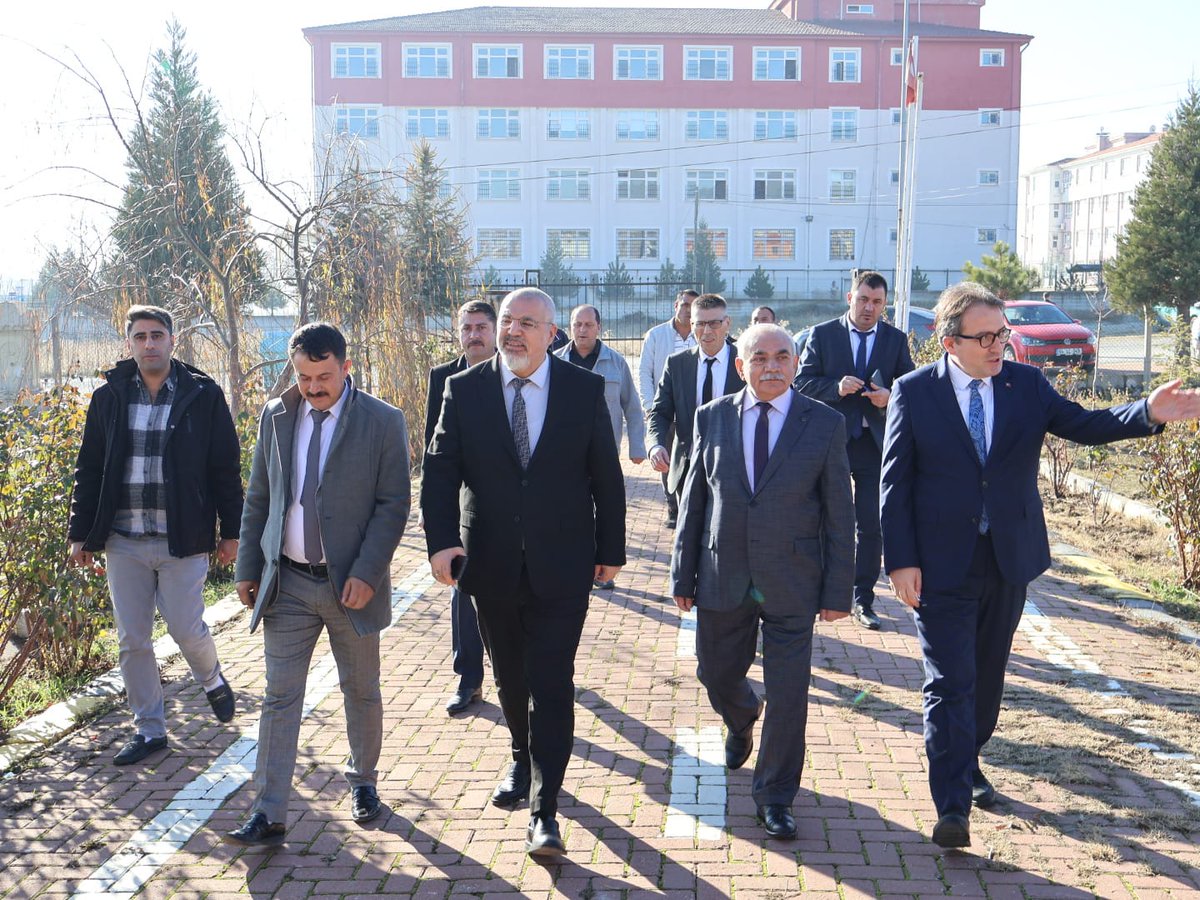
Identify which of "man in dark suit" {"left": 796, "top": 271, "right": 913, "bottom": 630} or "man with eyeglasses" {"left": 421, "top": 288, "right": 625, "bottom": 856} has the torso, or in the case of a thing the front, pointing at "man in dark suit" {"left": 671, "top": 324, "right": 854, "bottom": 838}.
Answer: "man in dark suit" {"left": 796, "top": 271, "right": 913, "bottom": 630}

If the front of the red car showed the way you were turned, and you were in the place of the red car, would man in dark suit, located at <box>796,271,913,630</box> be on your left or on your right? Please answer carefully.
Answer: on your right

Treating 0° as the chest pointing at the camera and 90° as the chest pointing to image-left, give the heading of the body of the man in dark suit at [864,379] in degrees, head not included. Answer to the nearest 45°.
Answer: approximately 0°

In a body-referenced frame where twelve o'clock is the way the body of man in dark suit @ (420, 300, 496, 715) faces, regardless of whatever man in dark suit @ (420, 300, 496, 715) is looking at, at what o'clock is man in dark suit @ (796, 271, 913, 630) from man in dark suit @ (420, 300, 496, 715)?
man in dark suit @ (796, 271, 913, 630) is roughly at 8 o'clock from man in dark suit @ (420, 300, 496, 715).

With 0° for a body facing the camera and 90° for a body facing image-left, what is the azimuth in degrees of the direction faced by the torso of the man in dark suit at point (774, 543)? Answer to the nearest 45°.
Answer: approximately 0°

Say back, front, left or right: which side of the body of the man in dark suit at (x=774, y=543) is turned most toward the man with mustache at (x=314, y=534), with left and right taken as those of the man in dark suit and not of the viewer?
right

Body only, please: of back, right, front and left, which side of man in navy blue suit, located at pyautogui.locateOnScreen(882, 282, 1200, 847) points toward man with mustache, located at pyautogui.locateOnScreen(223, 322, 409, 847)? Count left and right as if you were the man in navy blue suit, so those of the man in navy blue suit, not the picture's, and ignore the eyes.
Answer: right
